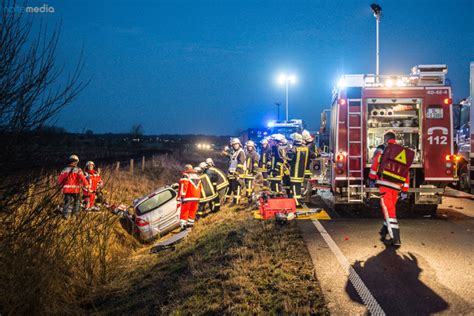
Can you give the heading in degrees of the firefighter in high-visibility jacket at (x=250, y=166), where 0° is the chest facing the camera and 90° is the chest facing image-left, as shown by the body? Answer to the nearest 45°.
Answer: approximately 45°

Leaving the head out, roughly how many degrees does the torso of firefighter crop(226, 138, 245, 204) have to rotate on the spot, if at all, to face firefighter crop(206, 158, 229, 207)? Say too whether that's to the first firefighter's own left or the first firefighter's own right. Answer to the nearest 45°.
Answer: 0° — they already face them

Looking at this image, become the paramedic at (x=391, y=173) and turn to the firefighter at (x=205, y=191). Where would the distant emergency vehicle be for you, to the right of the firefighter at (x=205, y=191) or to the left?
right

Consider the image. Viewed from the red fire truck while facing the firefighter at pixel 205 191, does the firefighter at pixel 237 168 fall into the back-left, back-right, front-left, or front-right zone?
front-right

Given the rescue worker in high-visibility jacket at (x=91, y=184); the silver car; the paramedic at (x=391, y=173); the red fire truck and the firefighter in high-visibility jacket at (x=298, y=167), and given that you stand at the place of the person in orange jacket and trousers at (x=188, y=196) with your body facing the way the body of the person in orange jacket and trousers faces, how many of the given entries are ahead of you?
2

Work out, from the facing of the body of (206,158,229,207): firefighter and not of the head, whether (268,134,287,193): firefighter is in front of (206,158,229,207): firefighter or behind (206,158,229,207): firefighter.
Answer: behind

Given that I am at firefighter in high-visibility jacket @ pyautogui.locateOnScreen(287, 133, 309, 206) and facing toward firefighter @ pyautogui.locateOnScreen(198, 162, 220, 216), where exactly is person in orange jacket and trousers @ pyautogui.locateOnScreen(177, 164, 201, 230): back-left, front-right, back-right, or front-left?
front-left

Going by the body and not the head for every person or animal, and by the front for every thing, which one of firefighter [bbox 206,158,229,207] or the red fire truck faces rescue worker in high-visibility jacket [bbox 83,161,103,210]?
the firefighter

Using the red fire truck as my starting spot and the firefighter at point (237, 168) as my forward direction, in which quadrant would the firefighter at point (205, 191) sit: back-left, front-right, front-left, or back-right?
front-left

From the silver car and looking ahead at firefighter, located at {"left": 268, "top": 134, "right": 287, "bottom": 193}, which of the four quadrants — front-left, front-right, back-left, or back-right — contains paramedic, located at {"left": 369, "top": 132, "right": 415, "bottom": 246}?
front-right

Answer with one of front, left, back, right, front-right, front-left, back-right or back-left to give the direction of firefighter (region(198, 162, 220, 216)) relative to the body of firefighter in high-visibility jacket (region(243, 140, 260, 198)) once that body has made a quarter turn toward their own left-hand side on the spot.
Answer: right

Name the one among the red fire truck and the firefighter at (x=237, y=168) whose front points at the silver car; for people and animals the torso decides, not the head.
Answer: the firefighter

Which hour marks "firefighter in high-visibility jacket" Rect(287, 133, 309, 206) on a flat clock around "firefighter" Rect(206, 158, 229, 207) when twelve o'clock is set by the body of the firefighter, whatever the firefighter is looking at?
The firefighter in high-visibility jacket is roughly at 7 o'clock from the firefighter.

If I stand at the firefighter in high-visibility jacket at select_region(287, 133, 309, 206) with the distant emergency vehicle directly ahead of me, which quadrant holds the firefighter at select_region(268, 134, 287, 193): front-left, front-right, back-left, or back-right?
front-left

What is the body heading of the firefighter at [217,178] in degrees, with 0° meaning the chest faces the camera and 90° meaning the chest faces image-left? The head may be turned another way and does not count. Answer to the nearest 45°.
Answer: approximately 90°

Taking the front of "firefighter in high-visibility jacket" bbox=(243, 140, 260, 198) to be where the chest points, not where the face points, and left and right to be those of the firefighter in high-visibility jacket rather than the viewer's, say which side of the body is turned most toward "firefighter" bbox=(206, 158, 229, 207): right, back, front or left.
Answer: front

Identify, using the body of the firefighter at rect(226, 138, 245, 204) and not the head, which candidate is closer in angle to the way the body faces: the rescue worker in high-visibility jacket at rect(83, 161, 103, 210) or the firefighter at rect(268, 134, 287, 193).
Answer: the rescue worker in high-visibility jacket

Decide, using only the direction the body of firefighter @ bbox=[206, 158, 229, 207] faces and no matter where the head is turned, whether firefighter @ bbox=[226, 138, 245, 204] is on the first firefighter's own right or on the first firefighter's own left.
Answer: on the first firefighter's own right

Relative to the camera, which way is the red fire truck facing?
away from the camera

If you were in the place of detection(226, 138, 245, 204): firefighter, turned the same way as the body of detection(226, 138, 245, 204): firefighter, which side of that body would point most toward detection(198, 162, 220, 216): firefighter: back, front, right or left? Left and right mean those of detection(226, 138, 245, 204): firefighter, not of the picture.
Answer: front

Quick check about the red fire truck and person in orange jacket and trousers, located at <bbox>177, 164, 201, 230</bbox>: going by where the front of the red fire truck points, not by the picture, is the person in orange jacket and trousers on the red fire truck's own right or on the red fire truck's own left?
on the red fire truck's own left
